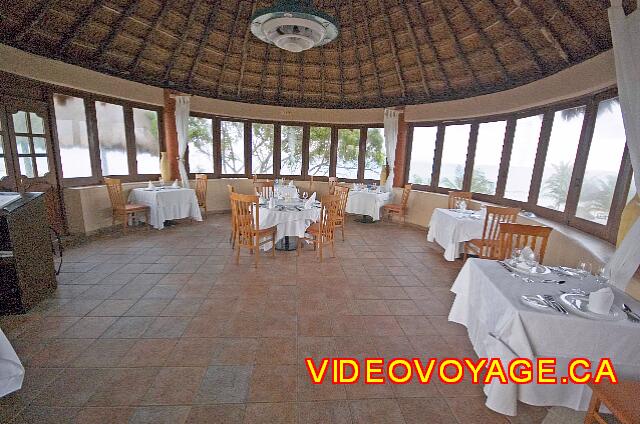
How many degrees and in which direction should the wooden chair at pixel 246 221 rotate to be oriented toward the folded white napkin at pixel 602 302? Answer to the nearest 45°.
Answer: approximately 90° to its right

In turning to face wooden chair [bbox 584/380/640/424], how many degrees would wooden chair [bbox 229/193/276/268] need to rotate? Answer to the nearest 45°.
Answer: approximately 90° to its right

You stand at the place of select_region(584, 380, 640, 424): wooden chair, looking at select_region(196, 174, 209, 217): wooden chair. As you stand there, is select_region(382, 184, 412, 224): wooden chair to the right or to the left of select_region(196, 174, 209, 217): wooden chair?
right

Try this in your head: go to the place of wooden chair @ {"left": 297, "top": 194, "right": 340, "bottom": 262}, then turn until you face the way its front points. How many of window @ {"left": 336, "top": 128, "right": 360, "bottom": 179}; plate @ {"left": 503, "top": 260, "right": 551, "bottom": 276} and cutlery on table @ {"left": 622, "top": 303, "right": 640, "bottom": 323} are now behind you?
2

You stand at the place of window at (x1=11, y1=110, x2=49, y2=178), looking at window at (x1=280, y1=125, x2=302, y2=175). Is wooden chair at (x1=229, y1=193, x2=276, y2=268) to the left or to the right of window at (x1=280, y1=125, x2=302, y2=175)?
right

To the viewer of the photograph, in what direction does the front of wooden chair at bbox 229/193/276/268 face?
facing away from the viewer and to the right of the viewer

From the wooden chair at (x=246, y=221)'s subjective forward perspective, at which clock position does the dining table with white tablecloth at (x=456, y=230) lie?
The dining table with white tablecloth is roughly at 2 o'clock from the wooden chair.

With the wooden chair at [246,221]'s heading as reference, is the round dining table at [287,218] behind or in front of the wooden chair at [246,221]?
in front

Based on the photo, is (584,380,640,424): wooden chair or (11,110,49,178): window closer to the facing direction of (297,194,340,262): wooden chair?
the window

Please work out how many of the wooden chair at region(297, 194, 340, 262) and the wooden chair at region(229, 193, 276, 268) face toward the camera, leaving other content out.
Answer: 0

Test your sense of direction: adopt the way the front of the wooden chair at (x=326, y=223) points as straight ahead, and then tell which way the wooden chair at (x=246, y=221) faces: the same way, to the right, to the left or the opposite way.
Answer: to the right

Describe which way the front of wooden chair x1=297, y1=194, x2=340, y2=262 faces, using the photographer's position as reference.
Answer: facing away from the viewer and to the left of the viewer

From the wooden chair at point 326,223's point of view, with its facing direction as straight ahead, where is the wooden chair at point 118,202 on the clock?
the wooden chair at point 118,202 is roughly at 11 o'clock from the wooden chair at point 326,223.

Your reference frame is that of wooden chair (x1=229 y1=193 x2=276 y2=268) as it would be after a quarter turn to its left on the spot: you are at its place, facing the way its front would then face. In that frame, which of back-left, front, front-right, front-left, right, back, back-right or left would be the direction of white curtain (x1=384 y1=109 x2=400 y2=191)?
right

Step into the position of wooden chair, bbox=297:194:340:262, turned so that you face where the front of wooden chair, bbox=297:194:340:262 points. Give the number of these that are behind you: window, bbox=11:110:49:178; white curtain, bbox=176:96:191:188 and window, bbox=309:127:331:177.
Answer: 0

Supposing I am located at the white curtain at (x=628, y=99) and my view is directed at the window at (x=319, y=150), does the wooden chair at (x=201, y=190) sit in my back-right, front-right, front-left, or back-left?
front-left

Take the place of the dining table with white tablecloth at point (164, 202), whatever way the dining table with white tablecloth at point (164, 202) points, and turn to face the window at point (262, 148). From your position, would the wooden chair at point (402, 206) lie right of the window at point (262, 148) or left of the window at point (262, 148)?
right

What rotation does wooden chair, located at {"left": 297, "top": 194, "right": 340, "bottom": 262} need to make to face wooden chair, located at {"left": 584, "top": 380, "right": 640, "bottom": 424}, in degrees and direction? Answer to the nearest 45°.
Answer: approximately 180°
